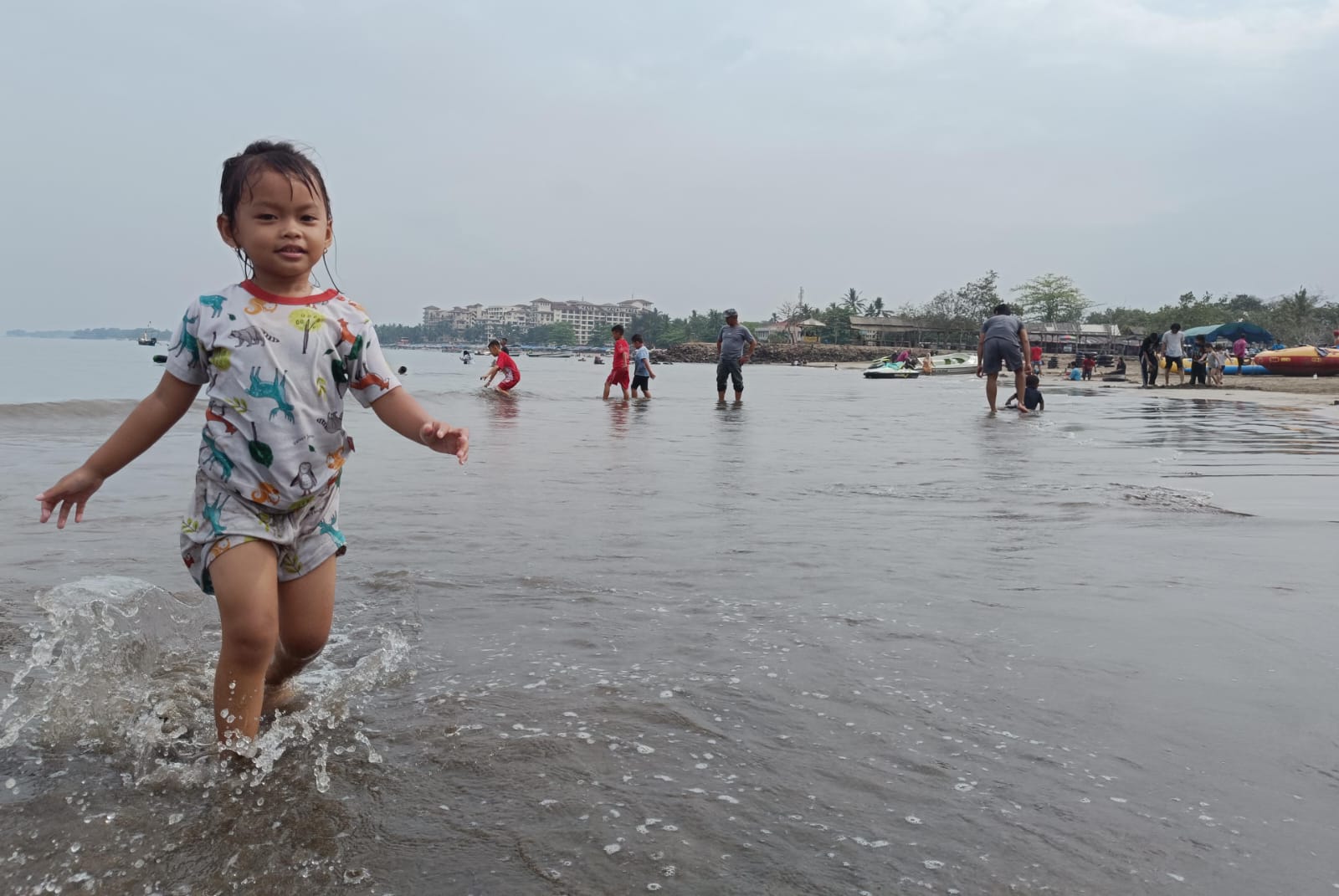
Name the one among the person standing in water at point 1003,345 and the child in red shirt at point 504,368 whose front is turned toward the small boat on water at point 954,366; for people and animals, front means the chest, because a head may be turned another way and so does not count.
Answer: the person standing in water

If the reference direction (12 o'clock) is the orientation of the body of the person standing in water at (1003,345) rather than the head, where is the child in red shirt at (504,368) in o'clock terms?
The child in red shirt is roughly at 10 o'clock from the person standing in water.

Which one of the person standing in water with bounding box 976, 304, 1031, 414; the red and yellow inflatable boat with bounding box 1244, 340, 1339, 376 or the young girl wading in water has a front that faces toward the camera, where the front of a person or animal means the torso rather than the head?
the young girl wading in water

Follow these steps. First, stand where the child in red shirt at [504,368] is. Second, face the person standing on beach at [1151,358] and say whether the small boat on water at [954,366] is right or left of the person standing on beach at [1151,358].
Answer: left

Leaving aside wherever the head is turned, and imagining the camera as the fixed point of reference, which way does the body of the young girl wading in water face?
toward the camera

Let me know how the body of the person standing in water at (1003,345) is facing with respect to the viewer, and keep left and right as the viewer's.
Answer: facing away from the viewer

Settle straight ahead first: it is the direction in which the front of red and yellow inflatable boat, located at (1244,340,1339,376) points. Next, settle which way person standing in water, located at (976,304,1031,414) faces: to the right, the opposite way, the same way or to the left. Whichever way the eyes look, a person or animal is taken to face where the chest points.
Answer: to the right

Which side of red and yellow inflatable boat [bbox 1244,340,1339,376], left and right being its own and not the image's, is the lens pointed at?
left

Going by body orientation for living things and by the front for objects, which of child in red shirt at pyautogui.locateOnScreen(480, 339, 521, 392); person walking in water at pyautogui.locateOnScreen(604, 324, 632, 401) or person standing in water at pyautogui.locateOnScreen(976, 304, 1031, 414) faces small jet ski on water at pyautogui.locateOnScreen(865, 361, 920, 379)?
person standing in water at pyautogui.locateOnScreen(976, 304, 1031, 414)

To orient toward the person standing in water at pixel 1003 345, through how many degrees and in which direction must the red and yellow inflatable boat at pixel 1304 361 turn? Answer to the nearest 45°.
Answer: approximately 90° to its left

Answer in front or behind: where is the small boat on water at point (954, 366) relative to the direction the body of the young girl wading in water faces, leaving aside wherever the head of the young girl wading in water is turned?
behind
